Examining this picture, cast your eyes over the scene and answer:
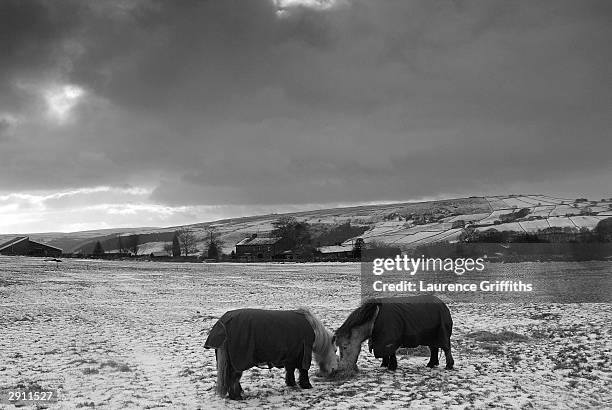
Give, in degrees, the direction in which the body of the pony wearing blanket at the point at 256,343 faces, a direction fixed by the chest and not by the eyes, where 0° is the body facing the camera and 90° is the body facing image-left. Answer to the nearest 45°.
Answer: approximately 225°

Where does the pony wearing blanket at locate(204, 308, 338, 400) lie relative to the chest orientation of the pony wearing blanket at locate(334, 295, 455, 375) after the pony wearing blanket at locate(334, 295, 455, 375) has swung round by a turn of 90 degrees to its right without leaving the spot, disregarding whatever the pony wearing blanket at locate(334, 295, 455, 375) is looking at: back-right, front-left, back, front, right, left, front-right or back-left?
back-left

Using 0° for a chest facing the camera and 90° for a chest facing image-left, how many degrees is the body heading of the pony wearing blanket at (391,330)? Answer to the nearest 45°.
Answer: approximately 90°
